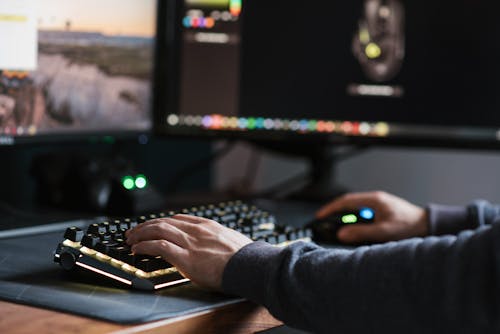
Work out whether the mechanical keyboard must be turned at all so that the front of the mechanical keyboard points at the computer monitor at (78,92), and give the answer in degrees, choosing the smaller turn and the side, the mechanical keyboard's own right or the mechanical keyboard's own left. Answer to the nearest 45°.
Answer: approximately 135° to the mechanical keyboard's own left

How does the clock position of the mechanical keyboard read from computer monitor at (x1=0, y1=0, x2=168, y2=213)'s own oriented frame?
The mechanical keyboard is roughly at 12 o'clock from the computer monitor.

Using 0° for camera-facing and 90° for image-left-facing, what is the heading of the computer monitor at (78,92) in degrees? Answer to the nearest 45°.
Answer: approximately 0°
